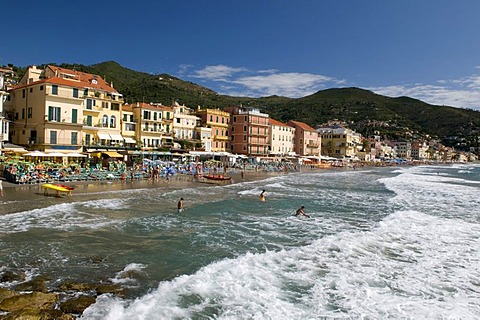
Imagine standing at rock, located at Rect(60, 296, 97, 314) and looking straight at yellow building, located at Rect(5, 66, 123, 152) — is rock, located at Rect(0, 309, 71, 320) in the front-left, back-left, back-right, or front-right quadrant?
back-left

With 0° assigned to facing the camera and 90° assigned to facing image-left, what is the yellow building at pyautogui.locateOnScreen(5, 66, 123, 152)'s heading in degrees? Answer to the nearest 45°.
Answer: approximately 315°

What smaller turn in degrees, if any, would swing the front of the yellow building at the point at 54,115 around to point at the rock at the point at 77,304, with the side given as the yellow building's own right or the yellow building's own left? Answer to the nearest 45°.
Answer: approximately 45° to the yellow building's own right

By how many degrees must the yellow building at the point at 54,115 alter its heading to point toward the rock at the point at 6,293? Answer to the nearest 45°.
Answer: approximately 45° to its right

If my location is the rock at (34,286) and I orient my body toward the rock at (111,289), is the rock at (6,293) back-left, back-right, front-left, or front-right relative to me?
back-right

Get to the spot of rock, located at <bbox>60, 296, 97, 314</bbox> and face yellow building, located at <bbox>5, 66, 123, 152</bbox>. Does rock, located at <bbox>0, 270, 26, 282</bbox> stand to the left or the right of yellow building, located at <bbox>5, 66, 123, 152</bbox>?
left

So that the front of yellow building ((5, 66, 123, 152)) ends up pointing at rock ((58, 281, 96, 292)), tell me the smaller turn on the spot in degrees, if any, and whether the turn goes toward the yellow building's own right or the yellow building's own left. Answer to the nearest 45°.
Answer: approximately 45° to the yellow building's own right

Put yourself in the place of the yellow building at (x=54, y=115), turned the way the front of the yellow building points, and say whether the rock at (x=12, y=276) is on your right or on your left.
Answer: on your right

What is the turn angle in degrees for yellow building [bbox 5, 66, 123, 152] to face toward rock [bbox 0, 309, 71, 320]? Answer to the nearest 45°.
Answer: approximately 45° to its right
